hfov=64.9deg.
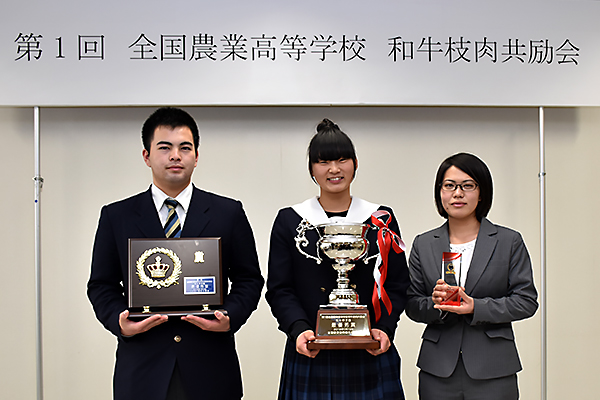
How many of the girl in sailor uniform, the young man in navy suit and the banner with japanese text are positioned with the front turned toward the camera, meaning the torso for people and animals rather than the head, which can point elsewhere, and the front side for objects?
3

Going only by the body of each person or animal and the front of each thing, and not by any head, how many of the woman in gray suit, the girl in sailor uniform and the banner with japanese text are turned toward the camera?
3

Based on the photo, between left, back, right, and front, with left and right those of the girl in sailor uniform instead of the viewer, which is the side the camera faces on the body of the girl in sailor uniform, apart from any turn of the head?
front

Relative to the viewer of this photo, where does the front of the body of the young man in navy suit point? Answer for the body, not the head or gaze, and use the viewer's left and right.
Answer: facing the viewer

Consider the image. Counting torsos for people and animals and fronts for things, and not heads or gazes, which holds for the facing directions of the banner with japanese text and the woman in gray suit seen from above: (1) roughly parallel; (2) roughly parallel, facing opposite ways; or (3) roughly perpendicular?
roughly parallel

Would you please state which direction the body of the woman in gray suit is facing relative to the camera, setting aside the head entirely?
toward the camera

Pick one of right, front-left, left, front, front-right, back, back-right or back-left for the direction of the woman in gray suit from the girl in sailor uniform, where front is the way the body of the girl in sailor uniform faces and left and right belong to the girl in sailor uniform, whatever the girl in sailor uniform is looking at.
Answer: left

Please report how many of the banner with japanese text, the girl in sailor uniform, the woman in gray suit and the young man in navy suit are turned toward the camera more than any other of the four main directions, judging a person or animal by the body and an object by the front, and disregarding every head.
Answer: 4

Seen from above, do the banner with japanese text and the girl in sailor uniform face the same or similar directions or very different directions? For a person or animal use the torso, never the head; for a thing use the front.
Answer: same or similar directions

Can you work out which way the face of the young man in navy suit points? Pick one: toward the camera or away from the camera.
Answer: toward the camera

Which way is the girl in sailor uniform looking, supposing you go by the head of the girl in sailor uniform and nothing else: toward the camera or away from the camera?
toward the camera
